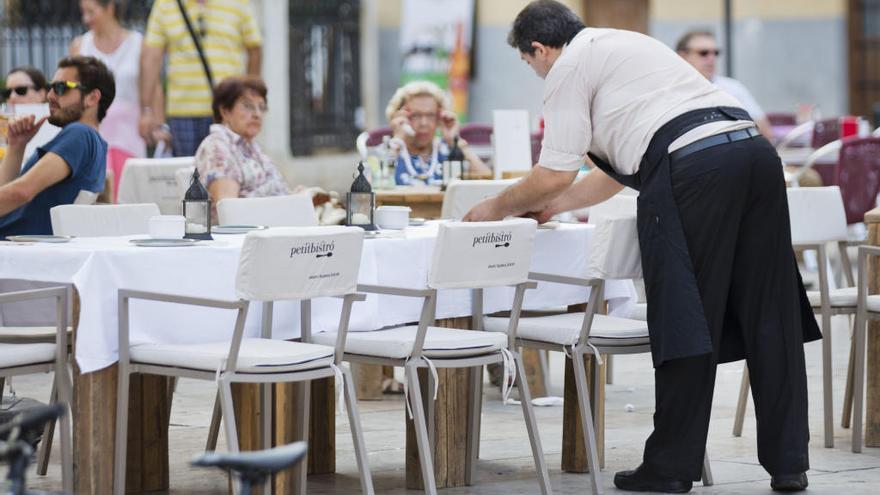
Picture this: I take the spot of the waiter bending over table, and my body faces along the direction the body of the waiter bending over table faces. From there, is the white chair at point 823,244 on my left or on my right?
on my right

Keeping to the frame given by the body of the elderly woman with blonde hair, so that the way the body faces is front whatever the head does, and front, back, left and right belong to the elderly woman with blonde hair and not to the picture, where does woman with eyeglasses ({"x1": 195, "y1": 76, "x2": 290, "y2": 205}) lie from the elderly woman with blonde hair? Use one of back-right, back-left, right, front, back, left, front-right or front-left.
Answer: front-right

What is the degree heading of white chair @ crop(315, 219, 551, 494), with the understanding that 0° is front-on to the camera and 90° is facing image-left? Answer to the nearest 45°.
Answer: approximately 135°

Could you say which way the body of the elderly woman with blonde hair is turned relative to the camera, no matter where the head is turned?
toward the camera

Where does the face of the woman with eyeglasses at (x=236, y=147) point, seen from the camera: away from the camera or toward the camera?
toward the camera

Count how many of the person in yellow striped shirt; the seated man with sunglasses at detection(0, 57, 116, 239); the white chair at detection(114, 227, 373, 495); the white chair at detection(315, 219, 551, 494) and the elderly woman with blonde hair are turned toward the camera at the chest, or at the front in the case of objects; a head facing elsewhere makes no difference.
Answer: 2

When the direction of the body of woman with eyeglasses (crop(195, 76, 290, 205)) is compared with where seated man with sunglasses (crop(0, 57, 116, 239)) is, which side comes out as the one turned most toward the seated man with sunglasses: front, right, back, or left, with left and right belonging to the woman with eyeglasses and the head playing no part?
right

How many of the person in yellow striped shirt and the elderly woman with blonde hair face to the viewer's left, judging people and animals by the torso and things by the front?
0

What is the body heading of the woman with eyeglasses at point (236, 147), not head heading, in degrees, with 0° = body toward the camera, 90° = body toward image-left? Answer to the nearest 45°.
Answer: approximately 315°

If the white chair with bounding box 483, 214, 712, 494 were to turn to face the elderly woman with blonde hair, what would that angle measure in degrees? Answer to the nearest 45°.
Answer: approximately 45° to its right

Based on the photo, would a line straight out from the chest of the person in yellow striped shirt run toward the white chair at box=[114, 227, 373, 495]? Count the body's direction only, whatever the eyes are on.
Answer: yes

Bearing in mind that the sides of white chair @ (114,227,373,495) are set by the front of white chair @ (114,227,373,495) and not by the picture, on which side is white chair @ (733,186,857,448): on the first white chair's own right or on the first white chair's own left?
on the first white chair's own right

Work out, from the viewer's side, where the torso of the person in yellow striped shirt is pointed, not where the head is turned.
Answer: toward the camera

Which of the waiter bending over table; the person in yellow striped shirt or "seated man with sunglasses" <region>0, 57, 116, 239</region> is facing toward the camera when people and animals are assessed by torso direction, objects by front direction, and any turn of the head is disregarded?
the person in yellow striped shirt
